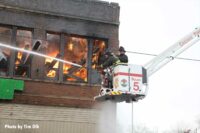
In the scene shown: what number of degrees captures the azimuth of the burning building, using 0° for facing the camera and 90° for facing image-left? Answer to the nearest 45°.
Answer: approximately 0°
